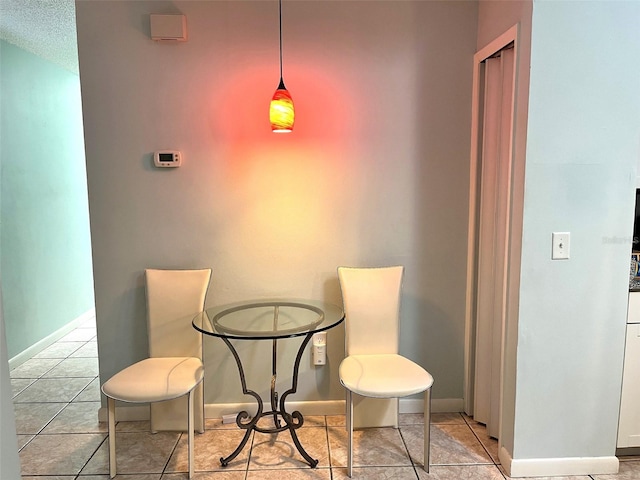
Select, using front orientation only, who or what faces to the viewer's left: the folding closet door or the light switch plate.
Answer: the folding closet door

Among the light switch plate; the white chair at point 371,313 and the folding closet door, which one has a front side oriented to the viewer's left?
the folding closet door

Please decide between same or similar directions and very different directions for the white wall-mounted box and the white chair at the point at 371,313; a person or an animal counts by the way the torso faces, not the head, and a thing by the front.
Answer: same or similar directions

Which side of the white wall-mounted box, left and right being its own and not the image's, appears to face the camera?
front

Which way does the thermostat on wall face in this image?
toward the camera

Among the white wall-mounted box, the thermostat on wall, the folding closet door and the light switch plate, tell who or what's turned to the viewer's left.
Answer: the folding closet door

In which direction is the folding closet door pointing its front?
to the viewer's left

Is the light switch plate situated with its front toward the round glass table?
no

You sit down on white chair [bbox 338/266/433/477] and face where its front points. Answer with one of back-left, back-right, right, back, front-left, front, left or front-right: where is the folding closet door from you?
left

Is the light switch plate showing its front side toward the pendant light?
no

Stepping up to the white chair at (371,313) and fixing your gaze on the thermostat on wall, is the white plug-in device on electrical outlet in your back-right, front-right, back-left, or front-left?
front-right

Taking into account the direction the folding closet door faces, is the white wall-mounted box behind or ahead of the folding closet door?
ahead

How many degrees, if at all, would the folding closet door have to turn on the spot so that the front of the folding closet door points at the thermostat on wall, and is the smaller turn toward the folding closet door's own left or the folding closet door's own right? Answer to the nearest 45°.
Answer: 0° — it already faces it

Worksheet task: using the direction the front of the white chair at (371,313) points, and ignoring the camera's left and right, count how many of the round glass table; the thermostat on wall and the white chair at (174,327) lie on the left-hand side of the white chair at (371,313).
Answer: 0
